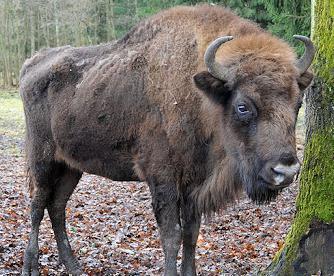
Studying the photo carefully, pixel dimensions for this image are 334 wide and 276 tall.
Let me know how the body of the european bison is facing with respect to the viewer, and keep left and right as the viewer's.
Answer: facing the viewer and to the right of the viewer

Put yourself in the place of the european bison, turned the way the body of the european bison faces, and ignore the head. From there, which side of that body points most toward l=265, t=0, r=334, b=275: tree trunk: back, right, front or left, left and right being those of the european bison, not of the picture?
front
